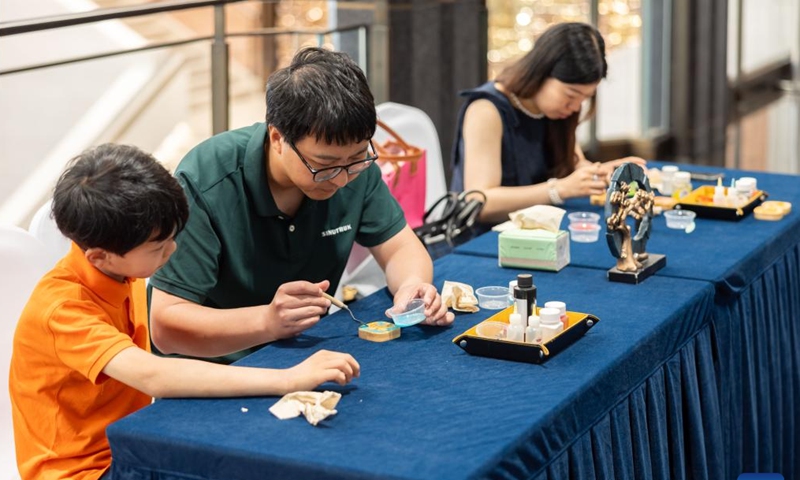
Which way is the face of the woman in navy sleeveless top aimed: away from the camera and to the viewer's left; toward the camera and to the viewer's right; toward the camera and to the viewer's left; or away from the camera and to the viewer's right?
toward the camera and to the viewer's right

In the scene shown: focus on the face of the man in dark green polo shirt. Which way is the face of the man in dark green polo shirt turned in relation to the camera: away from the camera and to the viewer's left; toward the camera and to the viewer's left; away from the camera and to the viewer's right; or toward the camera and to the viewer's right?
toward the camera and to the viewer's right

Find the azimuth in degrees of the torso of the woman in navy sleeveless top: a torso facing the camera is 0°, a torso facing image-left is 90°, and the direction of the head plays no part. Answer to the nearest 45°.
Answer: approximately 315°

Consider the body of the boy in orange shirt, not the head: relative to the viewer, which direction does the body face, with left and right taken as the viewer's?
facing to the right of the viewer

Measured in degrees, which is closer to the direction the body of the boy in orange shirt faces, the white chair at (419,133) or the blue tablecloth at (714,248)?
the blue tablecloth

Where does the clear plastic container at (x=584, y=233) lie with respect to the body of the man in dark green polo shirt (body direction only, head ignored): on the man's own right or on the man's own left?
on the man's own left

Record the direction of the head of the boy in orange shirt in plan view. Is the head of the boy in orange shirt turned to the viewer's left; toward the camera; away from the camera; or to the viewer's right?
to the viewer's right
